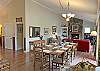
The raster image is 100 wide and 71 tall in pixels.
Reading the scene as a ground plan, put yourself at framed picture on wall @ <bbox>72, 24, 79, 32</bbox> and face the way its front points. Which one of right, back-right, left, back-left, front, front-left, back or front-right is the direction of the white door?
front-right

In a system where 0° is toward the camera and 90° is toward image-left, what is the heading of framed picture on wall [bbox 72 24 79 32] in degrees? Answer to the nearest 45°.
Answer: approximately 0°

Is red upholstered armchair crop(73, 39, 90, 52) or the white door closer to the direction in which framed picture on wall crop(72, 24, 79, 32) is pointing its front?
the red upholstered armchair

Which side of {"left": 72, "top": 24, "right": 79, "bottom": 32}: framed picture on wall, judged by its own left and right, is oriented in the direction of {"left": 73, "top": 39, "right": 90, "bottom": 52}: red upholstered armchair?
front

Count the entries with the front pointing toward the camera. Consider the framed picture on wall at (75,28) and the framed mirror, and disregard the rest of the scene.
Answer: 2

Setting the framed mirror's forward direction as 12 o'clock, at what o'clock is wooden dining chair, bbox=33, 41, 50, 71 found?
The wooden dining chair is roughly at 12 o'clock from the framed mirror.

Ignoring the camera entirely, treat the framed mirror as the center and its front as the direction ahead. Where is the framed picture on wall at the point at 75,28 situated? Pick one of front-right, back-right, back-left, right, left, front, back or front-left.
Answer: back-left

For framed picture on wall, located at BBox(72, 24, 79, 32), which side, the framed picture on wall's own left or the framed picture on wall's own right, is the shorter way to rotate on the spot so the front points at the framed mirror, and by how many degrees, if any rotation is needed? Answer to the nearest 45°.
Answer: approximately 45° to the framed picture on wall's own right

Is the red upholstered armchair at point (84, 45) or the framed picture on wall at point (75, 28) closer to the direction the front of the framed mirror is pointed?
the red upholstered armchair

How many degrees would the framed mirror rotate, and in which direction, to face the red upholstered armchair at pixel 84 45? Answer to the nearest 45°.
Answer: approximately 90° to its left
